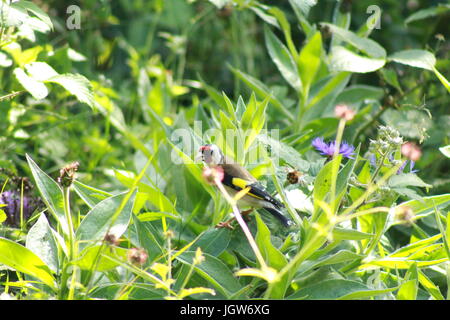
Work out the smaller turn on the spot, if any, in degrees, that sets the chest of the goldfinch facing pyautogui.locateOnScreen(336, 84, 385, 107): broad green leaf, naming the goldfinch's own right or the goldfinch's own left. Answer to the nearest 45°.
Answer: approximately 135° to the goldfinch's own right

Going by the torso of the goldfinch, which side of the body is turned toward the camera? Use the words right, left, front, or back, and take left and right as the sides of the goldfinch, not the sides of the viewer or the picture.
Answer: left

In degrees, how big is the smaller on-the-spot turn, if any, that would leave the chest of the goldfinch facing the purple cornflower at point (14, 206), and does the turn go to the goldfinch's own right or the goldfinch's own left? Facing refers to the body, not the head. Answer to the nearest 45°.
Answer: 0° — it already faces it

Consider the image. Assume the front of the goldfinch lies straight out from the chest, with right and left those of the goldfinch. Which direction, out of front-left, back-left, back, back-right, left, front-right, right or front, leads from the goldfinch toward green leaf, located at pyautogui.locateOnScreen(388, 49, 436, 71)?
back-right
